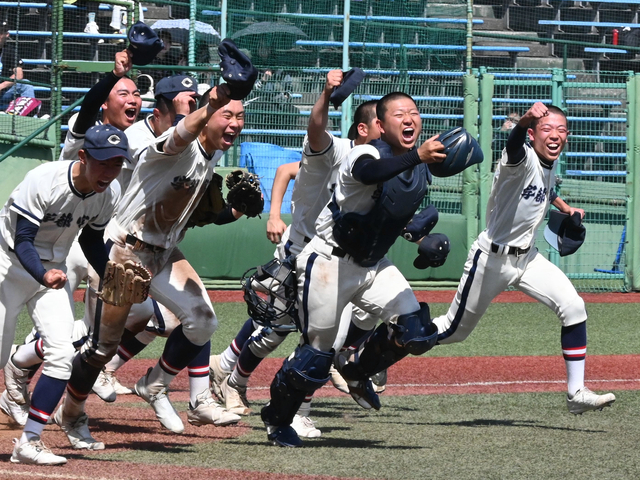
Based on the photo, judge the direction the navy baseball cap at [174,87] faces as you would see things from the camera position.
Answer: facing the viewer and to the right of the viewer

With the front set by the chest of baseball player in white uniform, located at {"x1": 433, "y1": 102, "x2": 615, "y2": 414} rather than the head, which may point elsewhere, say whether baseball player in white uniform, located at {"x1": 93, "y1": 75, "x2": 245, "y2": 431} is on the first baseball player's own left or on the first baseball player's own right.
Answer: on the first baseball player's own right
